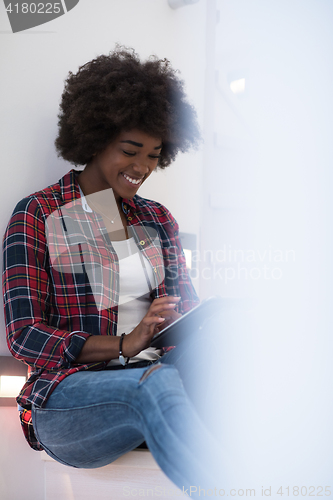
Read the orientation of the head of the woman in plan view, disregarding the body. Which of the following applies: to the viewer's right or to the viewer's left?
to the viewer's right

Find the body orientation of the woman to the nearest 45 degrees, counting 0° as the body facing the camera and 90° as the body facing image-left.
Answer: approximately 315°
